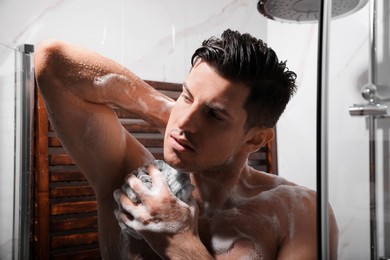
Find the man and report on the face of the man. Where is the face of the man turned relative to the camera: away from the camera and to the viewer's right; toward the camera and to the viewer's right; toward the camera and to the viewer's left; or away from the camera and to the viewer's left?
toward the camera and to the viewer's left

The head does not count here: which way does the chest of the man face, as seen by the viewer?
toward the camera
